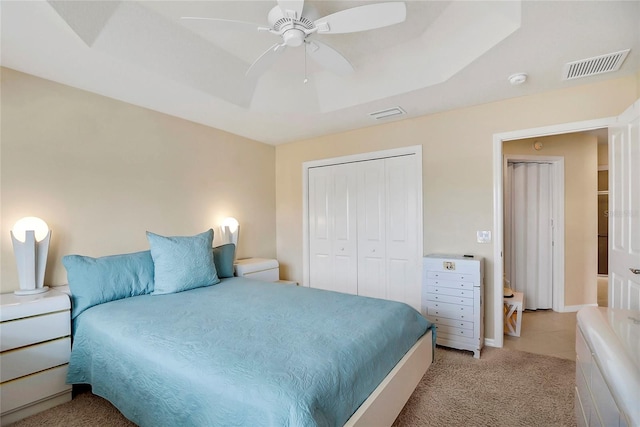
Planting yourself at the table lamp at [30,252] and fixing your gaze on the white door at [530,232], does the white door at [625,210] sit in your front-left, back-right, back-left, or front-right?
front-right

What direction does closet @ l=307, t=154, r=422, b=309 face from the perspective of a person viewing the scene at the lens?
facing the viewer and to the left of the viewer

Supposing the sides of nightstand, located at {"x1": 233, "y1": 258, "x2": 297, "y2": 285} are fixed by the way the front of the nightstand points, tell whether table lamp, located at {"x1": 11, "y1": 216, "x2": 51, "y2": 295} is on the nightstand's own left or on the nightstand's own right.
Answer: on the nightstand's own right

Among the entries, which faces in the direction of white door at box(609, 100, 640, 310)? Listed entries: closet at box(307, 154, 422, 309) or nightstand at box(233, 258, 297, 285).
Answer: the nightstand

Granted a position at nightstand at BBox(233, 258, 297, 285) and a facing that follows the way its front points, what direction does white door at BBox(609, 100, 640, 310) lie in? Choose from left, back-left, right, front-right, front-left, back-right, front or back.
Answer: front

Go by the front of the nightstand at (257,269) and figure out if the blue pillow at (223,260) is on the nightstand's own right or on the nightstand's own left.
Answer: on the nightstand's own right

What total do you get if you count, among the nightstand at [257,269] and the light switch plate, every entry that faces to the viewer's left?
0

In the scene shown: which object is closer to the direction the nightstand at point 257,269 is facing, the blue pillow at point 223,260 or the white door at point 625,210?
the white door

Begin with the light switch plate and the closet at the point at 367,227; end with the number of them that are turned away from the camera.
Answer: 0

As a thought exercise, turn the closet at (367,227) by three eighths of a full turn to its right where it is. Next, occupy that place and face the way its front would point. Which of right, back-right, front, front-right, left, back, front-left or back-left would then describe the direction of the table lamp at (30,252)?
back-left

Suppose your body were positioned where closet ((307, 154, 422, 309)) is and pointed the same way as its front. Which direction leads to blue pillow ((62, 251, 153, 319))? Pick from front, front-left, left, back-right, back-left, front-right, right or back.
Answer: front

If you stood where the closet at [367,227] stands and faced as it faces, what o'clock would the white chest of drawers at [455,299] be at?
The white chest of drawers is roughly at 9 o'clock from the closet.

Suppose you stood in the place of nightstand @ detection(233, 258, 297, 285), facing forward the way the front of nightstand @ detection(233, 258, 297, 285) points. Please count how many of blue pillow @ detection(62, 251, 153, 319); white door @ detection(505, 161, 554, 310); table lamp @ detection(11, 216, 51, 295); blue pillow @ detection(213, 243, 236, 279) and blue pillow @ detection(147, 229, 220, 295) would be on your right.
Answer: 4

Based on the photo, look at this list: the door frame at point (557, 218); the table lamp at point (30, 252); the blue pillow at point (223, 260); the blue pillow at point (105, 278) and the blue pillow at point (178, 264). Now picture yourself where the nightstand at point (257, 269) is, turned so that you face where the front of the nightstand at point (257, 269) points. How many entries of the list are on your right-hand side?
4

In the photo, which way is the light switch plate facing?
toward the camera

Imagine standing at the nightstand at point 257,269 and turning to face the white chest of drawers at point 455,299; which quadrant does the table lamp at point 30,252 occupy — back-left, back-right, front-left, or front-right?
back-right
